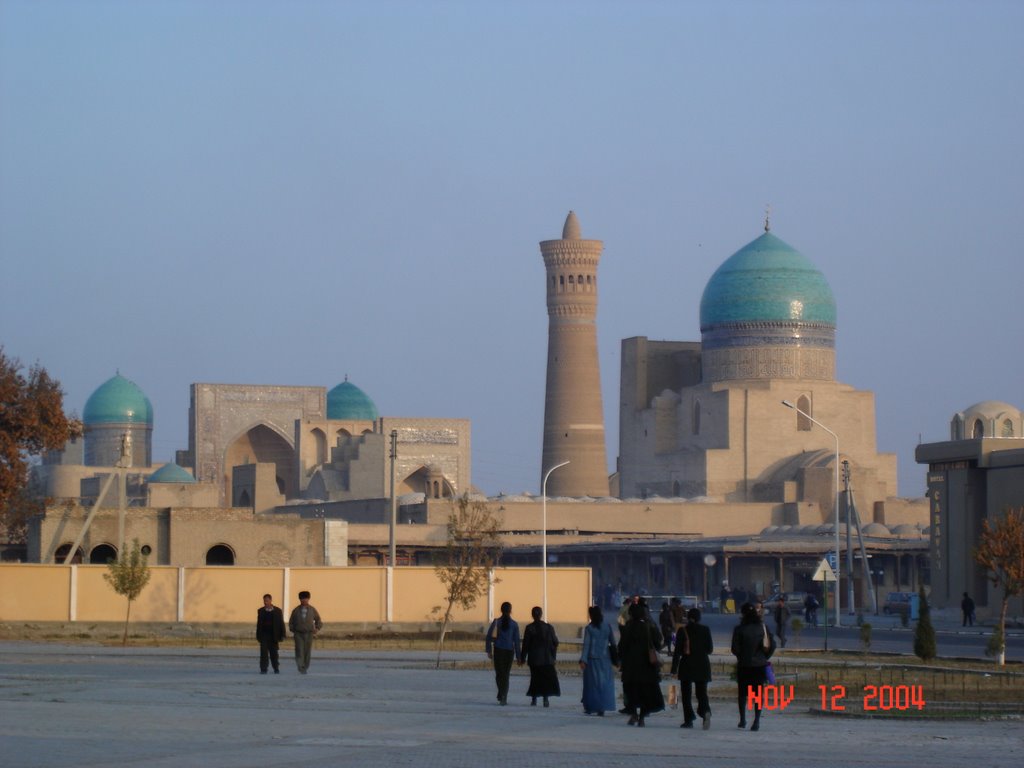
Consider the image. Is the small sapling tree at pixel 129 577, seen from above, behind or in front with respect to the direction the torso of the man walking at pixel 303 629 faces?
behind

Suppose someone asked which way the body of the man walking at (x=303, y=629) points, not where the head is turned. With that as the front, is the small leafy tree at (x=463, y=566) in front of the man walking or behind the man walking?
behind

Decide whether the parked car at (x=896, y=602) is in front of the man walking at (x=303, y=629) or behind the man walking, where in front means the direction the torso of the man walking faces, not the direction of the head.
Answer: behind

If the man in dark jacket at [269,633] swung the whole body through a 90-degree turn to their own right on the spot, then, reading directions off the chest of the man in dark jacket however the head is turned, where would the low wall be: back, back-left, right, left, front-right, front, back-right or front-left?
right

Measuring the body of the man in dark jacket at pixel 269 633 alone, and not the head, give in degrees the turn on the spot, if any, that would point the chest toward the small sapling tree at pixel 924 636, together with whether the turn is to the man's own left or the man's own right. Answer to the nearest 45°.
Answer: approximately 90° to the man's own left

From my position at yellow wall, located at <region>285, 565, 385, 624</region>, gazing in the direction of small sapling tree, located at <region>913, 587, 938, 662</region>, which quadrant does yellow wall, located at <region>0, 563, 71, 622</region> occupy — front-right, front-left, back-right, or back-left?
back-right

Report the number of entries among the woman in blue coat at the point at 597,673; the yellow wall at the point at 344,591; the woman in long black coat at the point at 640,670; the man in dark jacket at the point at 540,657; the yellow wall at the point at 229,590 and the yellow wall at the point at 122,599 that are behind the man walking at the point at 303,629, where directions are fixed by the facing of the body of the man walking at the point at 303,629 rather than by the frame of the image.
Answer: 3

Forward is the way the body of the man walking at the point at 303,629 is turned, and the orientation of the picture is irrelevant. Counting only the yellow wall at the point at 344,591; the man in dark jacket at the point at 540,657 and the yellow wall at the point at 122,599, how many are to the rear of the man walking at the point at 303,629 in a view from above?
2

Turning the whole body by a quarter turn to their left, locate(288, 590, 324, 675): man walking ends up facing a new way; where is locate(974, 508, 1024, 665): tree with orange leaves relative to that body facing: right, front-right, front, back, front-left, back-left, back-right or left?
front-left

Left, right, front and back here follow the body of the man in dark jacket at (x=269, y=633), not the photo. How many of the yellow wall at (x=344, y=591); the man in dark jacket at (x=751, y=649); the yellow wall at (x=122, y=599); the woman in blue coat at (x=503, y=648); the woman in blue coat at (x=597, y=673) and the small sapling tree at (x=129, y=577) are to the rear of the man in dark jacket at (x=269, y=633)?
3

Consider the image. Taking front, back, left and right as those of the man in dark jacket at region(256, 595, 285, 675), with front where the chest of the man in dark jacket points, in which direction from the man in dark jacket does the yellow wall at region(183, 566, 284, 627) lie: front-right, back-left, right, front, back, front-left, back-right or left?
back

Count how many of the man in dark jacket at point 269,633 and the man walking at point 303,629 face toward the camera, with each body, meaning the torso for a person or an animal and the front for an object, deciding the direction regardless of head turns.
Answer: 2

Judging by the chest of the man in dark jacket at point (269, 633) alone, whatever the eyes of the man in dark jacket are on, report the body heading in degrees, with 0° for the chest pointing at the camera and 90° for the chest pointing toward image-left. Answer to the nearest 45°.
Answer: approximately 0°

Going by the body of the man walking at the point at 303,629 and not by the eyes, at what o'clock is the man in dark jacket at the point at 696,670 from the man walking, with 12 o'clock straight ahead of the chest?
The man in dark jacket is roughly at 11 o'clock from the man walking.

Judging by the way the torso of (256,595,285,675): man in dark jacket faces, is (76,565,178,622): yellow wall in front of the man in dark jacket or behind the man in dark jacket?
behind
